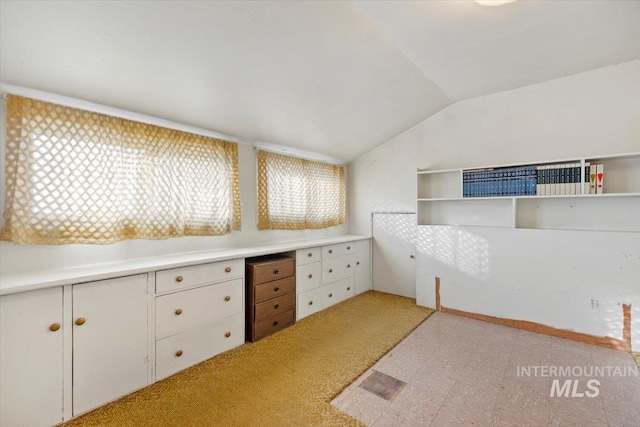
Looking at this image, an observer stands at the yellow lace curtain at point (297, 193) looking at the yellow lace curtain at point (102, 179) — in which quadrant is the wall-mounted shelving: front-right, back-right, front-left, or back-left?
back-left

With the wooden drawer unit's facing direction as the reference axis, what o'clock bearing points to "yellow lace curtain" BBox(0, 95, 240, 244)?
The yellow lace curtain is roughly at 4 o'clock from the wooden drawer unit.

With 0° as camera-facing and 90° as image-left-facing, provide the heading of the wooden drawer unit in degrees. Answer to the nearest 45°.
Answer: approximately 315°

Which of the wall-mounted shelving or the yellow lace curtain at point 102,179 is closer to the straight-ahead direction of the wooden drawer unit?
the wall-mounted shelving
